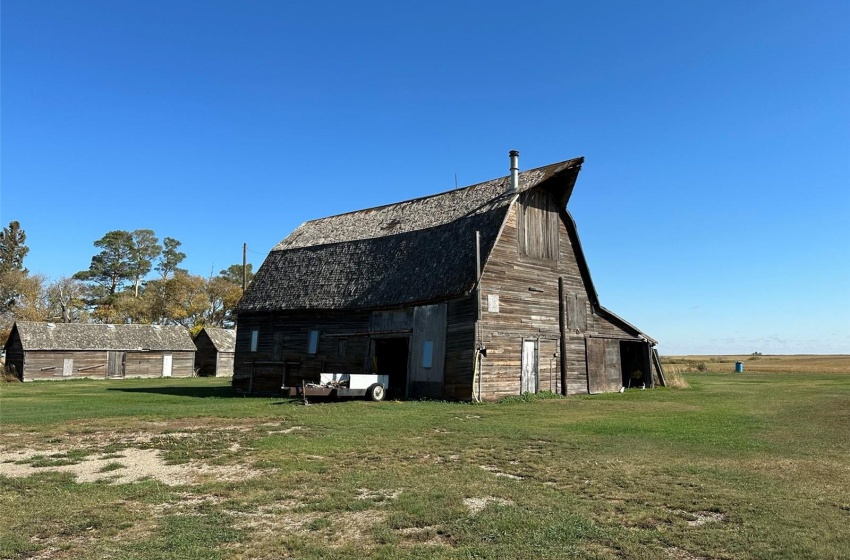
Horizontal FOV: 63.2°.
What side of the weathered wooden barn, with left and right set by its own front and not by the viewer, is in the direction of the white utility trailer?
right

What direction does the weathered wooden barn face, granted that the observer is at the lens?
facing the viewer and to the right of the viewer
